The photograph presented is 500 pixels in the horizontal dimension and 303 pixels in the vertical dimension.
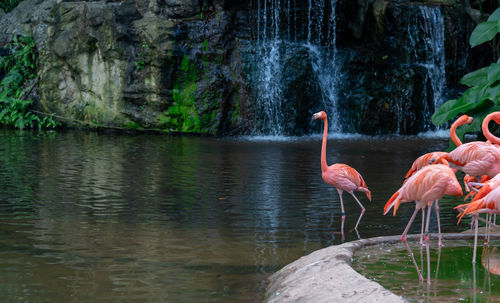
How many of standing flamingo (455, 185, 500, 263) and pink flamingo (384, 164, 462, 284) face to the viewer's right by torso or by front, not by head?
2

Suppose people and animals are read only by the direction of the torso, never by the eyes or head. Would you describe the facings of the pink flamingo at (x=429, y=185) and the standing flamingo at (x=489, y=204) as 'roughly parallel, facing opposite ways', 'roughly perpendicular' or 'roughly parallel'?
roughly parallel

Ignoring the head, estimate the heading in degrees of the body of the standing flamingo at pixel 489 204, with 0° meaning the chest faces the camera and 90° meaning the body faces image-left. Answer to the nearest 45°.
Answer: approximately 270°

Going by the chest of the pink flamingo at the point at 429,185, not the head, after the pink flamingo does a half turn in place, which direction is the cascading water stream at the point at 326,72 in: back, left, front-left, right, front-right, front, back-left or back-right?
right

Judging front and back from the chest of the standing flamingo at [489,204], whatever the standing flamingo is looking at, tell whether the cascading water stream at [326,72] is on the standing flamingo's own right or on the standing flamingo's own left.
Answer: on the standing flamingo's own left

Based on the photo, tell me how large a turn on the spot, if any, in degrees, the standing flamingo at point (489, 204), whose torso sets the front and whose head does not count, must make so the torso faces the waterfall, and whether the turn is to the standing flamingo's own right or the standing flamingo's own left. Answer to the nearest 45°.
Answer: approximately 90° to the standing flamingo's own left

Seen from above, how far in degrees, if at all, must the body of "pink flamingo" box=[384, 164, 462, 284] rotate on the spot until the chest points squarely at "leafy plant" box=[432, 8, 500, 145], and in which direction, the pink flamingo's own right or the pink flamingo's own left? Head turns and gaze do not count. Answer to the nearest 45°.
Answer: approximately 90° to the pink flamingo's own left

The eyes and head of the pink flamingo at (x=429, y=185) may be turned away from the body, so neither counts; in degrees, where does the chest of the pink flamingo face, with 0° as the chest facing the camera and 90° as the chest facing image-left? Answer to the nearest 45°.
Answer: approximately 270°
